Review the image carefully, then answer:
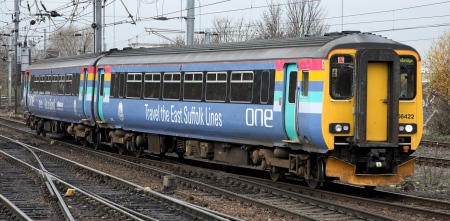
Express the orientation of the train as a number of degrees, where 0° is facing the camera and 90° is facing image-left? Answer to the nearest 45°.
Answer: approximately 315°
